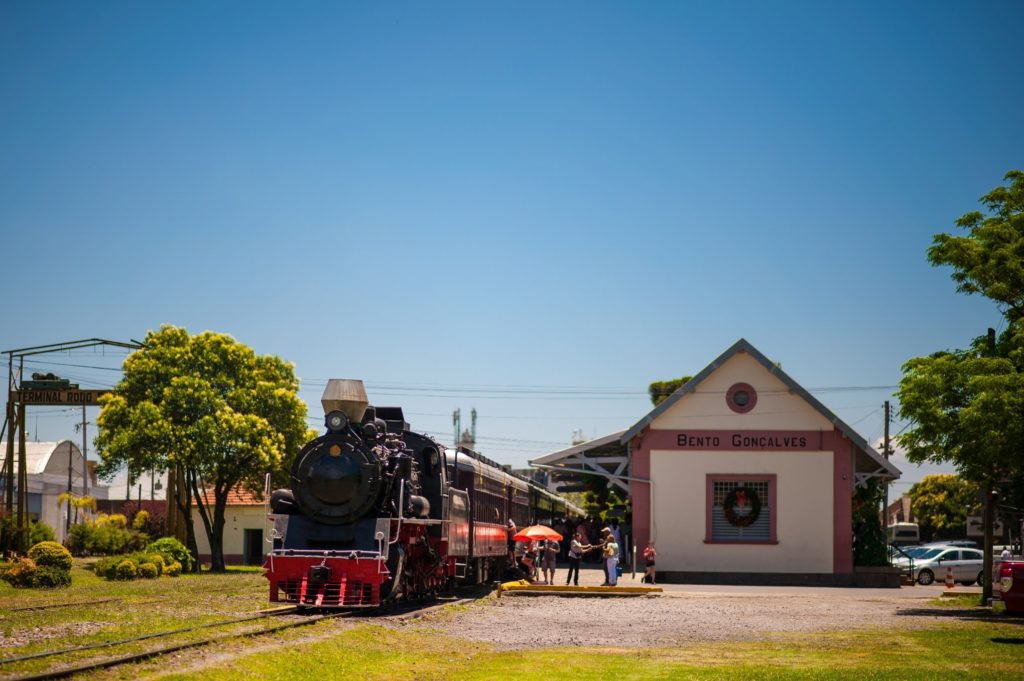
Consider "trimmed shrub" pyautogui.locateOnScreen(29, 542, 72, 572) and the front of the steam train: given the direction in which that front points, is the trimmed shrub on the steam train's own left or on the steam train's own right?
on the steam train's own right

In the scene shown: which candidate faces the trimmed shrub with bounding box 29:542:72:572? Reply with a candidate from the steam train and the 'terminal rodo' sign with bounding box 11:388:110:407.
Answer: the 'terminal rodo' sign

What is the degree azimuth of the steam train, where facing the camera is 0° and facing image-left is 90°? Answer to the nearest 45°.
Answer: approximately 45°

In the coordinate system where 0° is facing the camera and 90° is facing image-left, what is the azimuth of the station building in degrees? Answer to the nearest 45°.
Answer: approximately 0°

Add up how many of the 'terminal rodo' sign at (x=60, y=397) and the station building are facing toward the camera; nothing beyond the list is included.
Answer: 2
